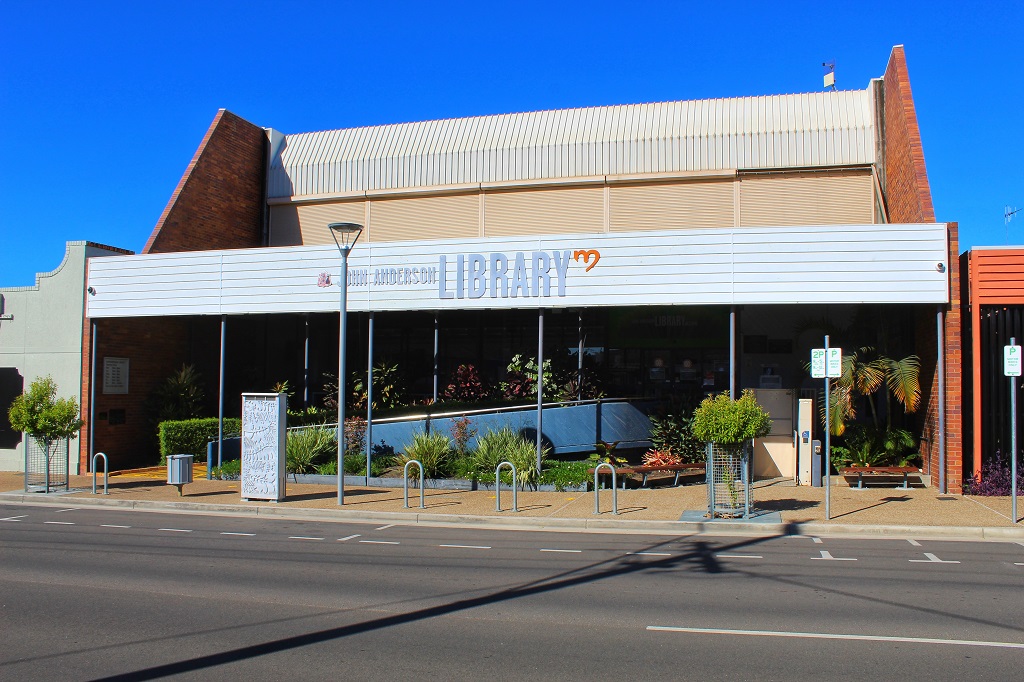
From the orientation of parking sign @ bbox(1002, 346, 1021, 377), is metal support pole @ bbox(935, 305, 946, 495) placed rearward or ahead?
rearward

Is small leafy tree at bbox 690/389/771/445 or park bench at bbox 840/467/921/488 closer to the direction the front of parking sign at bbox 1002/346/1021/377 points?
the small leafy tree

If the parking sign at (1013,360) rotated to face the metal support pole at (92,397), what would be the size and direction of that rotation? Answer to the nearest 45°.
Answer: approximately 90° to its right

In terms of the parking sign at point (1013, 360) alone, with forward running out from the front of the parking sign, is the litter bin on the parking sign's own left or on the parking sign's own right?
on the parking sign's own right

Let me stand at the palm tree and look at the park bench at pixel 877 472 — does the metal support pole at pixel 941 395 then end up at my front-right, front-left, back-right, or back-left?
front-left

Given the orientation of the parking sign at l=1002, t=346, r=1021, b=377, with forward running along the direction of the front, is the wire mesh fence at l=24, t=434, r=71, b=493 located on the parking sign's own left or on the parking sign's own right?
on the parking sign's own right

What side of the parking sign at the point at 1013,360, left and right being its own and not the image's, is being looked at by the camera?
front

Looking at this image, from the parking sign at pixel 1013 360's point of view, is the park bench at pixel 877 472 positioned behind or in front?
behind

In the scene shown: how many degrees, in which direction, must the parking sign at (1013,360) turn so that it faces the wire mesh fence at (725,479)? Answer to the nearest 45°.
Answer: approximately 90° to its right

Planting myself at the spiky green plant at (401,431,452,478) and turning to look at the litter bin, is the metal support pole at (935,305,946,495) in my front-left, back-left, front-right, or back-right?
back-left
